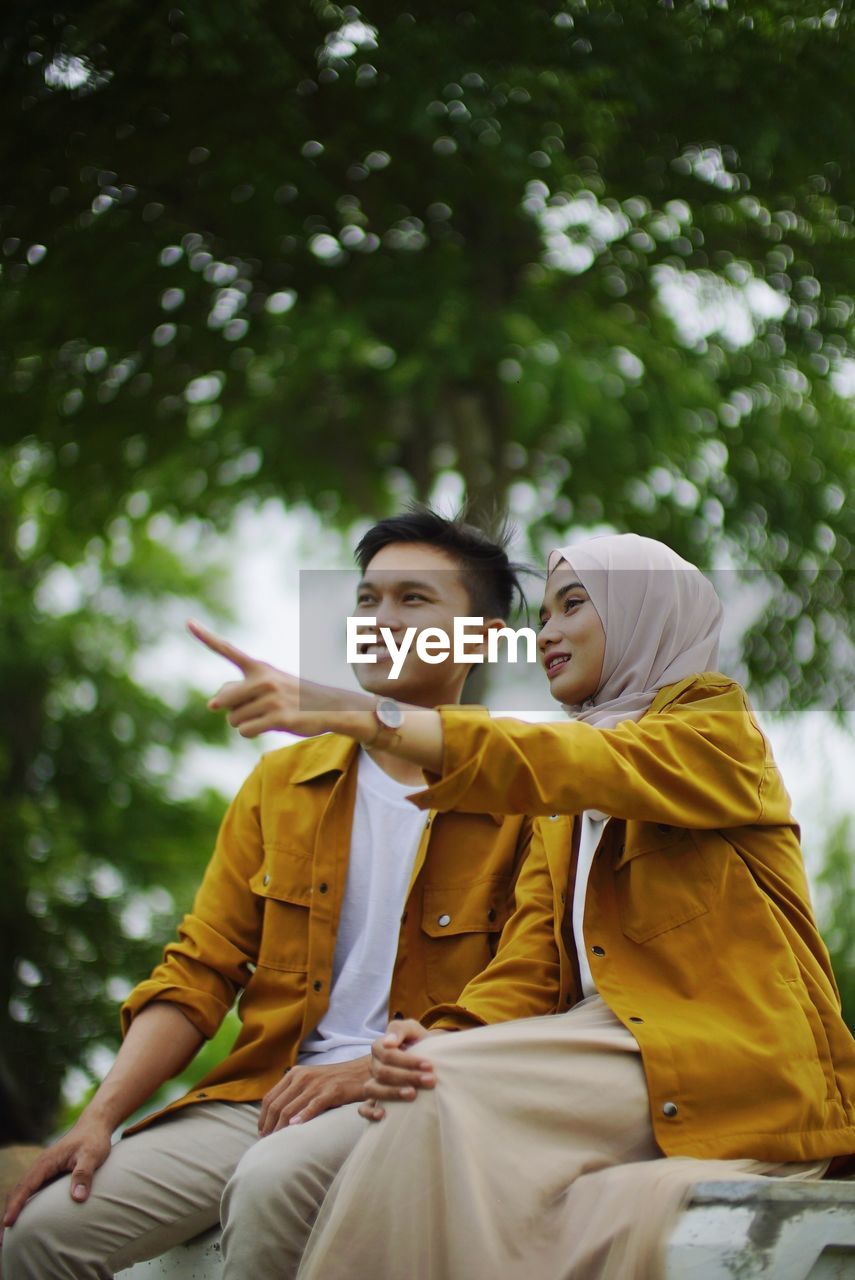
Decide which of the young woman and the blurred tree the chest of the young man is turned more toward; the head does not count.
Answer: the young woman

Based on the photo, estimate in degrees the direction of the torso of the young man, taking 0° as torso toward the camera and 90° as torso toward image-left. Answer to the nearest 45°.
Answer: approximately 45°

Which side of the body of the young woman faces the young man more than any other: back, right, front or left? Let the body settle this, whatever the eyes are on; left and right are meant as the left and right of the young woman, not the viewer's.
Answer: right

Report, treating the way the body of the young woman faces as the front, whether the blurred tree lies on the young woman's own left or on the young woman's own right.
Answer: on the young woman's own right

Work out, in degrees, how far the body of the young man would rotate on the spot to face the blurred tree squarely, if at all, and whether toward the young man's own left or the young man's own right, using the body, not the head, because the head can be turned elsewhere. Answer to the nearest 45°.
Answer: approximately 135° to the young man's own right

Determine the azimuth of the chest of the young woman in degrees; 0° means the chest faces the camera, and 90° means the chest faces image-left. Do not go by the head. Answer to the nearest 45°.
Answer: approximately 45°
